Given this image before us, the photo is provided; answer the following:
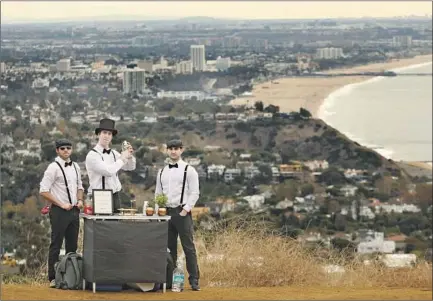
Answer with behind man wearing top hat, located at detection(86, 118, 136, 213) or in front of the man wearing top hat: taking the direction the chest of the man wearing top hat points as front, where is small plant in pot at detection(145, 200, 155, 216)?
in front

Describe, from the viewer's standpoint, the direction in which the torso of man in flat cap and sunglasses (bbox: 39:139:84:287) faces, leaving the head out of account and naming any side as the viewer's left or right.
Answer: facing the viewer and to the right of the viewer

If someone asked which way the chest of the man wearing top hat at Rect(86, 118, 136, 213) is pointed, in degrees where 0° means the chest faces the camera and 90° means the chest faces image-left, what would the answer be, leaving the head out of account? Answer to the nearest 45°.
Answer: approximately 315°

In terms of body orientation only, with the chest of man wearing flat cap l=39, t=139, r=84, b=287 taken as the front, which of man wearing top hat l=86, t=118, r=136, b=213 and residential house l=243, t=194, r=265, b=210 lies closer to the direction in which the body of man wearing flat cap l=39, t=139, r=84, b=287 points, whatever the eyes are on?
the man wearing top hat

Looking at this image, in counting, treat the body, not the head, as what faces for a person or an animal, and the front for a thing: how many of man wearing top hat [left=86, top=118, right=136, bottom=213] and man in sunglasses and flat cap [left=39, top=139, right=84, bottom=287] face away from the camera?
0
